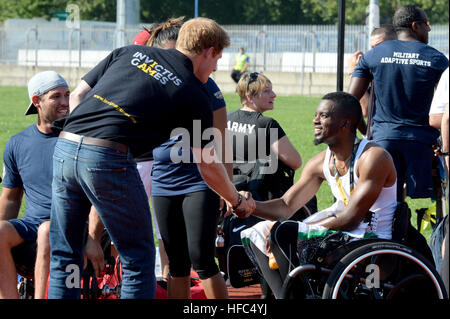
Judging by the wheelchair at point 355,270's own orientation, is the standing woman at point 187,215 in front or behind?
in front

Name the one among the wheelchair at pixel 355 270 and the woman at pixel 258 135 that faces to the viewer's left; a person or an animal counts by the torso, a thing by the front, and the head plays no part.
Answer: the wheelchair

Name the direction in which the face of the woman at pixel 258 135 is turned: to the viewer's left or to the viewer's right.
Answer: to the viewer's right

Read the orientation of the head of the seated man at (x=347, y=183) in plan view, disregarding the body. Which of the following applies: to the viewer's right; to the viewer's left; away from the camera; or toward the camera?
to the viewer's left

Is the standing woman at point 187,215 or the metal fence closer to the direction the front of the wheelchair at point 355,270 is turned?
the standing woman

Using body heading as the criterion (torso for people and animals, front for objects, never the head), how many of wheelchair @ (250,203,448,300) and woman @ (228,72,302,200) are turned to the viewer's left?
1

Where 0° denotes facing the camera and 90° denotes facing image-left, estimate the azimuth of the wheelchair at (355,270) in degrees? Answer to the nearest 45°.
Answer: approximately 90°

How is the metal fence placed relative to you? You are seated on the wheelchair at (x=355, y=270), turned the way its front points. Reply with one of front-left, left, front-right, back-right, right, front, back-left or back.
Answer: right

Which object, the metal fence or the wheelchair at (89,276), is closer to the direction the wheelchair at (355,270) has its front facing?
the wheelchair
